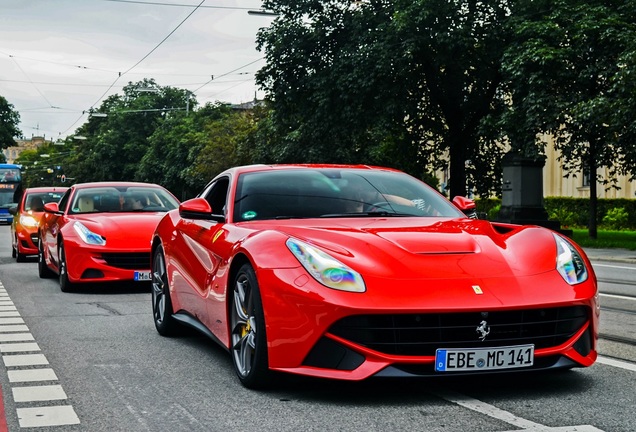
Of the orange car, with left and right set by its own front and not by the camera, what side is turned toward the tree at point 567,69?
left

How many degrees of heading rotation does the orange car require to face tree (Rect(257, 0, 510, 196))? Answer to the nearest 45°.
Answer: approximately 135° to its left

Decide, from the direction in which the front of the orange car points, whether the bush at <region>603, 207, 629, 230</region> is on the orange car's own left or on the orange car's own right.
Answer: on the orange car's own left

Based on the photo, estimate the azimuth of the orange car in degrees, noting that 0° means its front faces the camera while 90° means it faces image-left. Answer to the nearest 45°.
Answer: approximately 0°
